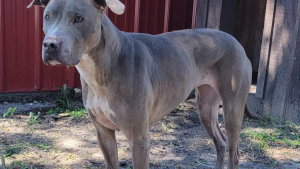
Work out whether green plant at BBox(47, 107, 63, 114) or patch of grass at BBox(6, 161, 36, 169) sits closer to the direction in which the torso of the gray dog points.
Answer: the patch of grass

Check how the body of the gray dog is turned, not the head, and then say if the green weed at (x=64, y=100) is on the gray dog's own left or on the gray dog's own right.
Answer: on the gray dog's own right

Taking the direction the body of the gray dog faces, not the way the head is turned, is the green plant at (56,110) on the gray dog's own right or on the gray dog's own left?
on the gray dog's own right

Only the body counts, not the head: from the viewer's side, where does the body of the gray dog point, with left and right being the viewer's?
facing the viewer and to the left of the viewer

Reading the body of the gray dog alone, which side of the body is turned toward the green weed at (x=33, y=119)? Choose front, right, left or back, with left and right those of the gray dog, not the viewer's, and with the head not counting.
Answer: right
